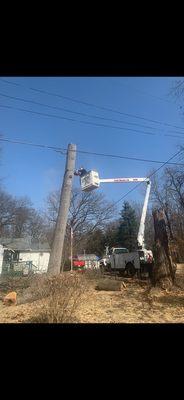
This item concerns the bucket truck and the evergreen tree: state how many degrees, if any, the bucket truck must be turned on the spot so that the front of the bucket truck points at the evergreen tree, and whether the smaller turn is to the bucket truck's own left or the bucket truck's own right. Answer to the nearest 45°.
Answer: approximately 45° to the bucket truck's own right

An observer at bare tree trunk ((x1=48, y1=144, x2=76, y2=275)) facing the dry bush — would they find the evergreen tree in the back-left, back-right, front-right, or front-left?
back-left

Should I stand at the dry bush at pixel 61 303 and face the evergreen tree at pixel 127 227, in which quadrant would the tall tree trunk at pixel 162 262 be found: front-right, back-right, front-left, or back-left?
front-right

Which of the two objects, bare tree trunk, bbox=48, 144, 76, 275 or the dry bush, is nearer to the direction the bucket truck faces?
the bare tree trunk

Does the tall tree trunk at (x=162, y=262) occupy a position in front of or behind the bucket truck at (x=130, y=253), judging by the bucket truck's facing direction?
behind

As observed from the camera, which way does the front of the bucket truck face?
facing away from the viewer and to the left of the viewer

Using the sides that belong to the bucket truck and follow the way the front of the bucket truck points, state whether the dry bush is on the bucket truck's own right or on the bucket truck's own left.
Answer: on the bucket truck's own left

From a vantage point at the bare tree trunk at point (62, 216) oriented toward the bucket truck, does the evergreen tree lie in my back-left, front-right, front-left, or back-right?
front-left
